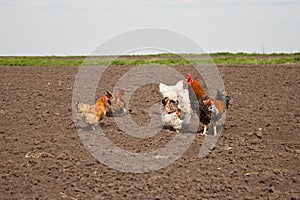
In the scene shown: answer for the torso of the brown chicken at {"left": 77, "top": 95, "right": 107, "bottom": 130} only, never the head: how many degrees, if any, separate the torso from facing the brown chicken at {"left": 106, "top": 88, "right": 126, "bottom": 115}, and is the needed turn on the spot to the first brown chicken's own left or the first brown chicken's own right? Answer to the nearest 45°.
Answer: approximately 45° to the first brown chicken's own left

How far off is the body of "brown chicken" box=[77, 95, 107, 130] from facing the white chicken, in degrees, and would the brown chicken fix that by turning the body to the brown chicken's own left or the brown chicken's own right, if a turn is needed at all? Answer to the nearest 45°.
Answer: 0° — it already faces it

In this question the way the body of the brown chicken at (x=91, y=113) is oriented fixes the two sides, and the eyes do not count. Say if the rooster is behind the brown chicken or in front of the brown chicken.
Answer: in front

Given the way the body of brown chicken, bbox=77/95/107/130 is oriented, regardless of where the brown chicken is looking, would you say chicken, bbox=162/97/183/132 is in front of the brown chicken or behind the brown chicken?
in front
